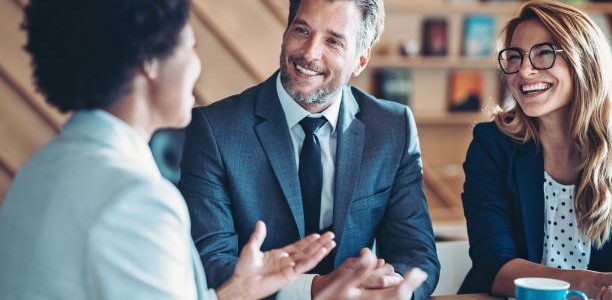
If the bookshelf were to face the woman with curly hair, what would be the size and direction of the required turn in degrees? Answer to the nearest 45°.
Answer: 0° — it already faces them

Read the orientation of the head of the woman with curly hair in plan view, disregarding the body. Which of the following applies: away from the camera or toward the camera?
away from the camera

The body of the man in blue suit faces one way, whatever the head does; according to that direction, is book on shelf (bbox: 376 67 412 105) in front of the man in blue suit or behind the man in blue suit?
behind

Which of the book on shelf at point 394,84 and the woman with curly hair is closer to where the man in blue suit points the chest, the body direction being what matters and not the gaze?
the woman with curly hair

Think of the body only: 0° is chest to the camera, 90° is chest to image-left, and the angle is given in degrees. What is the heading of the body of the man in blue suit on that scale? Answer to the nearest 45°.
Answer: approximately 0°

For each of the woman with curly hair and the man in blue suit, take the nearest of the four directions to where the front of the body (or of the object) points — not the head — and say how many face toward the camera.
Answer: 1

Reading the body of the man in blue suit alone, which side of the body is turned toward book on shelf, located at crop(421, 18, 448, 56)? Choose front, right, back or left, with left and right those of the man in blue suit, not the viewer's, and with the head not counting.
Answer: back

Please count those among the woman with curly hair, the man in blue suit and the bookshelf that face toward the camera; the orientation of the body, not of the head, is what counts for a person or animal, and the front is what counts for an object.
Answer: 2

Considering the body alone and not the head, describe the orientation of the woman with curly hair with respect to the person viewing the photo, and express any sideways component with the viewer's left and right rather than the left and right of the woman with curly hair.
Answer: facing away from the viewer and to the right of the viewer

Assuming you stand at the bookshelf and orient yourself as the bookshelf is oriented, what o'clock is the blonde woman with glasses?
The blonde woman with glasses is roughly at 12 o'clock from the bookshelf.
